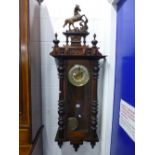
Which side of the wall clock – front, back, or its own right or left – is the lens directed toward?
front
